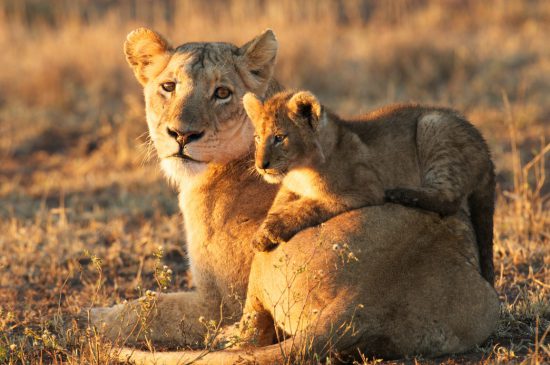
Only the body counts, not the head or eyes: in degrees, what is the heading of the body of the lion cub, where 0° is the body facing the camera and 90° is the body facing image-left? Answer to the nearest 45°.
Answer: approximately 90°

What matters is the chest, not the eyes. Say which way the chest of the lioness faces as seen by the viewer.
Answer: to the viewer's left
